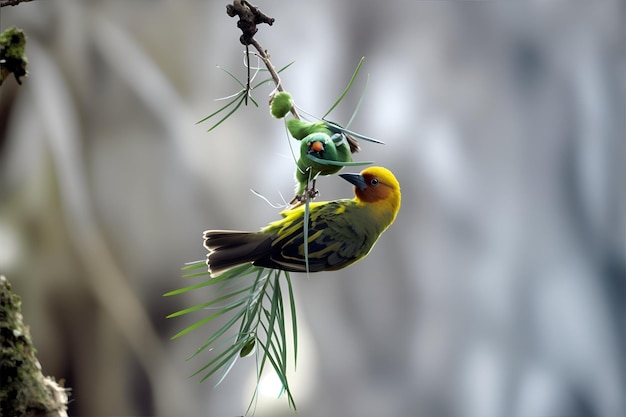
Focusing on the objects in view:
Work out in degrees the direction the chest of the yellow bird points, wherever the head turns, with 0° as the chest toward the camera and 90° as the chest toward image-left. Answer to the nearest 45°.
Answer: approximately 270°
